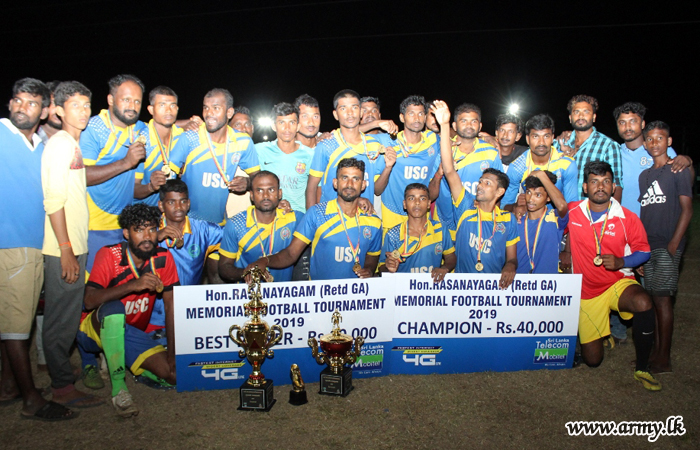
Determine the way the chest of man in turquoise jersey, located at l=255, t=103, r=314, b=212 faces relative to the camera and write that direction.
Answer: toward the camera

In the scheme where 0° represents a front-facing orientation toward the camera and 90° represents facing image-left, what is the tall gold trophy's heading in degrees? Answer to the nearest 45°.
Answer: approximately 0°

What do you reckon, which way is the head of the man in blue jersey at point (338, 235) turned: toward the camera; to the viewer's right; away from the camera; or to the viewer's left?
toward the camera

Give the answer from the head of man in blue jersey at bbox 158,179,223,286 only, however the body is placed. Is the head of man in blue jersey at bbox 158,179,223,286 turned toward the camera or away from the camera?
toward the camera

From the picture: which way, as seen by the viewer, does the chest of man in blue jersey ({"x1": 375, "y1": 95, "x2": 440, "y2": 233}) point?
toward the camera

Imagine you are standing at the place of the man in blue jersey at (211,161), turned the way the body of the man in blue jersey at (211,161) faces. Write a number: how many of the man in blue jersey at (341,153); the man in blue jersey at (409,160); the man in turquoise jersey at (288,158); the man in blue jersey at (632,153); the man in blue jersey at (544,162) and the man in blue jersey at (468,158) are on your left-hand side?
6

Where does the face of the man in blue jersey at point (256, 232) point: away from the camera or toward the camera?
toward the camera

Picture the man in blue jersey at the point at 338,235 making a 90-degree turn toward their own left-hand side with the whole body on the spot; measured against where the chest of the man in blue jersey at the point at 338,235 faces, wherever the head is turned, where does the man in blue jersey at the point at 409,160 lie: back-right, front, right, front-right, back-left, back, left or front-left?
front-left

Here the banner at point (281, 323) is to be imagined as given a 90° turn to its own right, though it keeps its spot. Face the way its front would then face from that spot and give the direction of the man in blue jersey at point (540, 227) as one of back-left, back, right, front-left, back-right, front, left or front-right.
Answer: back

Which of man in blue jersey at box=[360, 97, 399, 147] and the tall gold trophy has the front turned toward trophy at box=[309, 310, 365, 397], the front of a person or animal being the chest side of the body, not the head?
the man in blue jersey

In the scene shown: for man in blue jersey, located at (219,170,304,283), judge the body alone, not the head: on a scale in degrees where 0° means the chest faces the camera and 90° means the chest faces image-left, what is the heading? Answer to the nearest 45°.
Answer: approximately 0°

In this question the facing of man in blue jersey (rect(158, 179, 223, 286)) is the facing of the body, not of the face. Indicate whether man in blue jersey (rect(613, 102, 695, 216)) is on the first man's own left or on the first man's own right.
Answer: on the first man's own left
